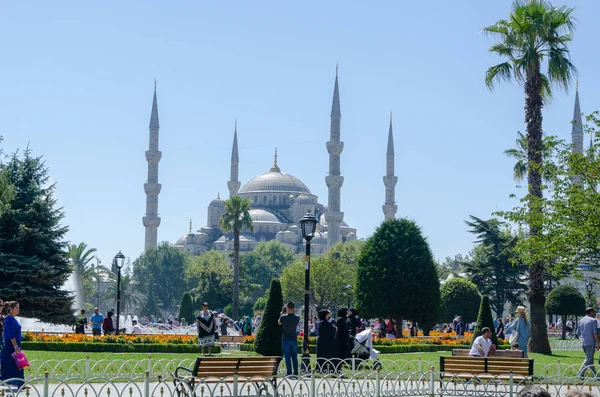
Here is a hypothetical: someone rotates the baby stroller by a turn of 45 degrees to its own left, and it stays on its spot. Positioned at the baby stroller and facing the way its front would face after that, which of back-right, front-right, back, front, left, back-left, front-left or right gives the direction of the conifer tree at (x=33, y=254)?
left

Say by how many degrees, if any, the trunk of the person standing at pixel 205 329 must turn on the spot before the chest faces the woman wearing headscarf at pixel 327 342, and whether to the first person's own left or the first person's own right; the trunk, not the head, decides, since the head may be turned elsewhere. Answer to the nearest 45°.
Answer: approximately 45° to the first person's own left

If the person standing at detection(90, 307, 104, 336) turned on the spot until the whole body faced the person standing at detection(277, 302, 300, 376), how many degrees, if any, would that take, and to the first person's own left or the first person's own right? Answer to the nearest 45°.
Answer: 0° — they already face them

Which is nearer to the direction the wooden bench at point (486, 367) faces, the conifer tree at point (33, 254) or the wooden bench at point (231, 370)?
the conifer tree

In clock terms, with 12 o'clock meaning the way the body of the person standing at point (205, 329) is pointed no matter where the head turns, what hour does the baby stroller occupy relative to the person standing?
The baby stroller is roughly at 10 o'clock from the person standing.

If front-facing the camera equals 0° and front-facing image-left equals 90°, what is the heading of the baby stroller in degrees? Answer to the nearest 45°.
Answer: approximately 270°

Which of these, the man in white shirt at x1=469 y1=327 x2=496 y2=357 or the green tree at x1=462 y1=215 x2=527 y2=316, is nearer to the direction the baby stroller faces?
the man in white shirt
